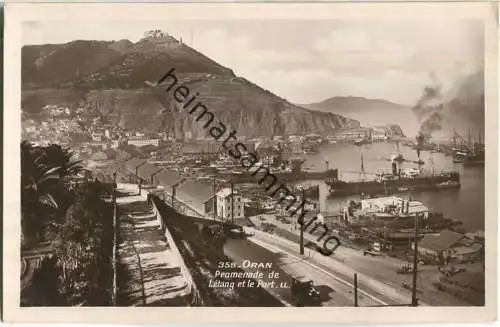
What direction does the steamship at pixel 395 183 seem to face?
to the viewer's left
